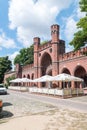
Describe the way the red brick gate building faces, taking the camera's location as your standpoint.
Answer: facing the viewer and to the left of the viewer

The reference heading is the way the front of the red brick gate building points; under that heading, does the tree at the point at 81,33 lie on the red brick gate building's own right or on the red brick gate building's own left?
on the red brick gate building's own left
